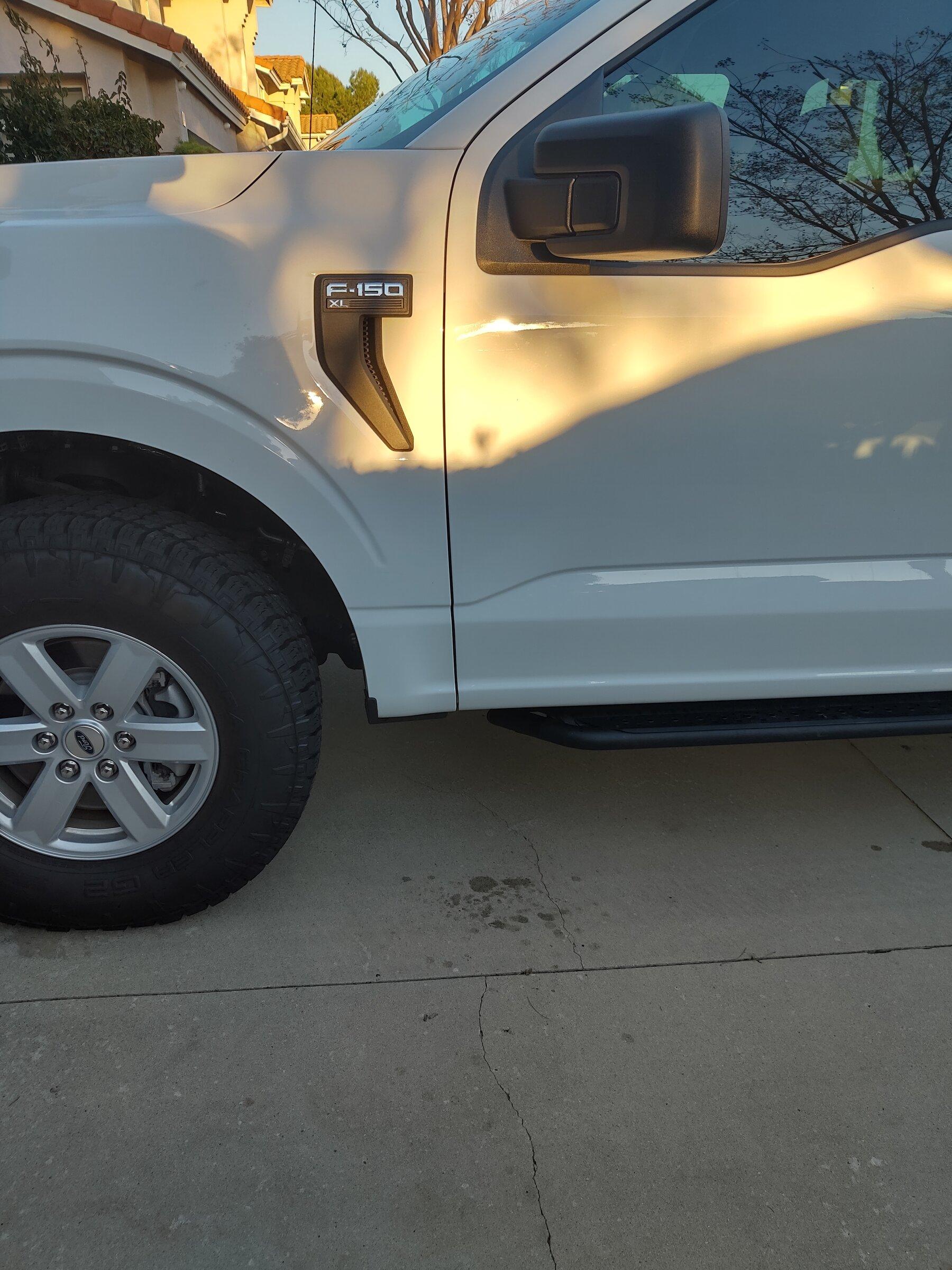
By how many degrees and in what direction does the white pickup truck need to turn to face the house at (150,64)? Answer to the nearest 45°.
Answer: approximately 90° to its right

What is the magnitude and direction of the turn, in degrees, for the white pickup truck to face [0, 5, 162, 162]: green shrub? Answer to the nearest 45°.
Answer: approximately 45° to its right

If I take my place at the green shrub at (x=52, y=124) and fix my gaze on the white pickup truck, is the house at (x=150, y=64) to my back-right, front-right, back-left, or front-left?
back-left

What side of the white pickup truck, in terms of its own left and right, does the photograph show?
left
